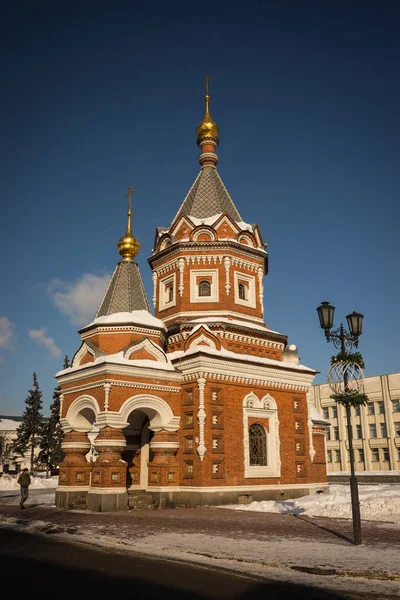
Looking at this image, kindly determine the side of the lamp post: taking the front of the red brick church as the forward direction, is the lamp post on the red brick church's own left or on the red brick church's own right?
on the red brick church's own left

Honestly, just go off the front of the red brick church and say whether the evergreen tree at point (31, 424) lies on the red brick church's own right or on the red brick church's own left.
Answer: on the red brick church's own right

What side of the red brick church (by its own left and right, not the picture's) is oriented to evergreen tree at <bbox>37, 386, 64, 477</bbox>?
right

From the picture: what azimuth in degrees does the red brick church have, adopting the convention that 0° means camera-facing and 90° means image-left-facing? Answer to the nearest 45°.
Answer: approximately 45°
